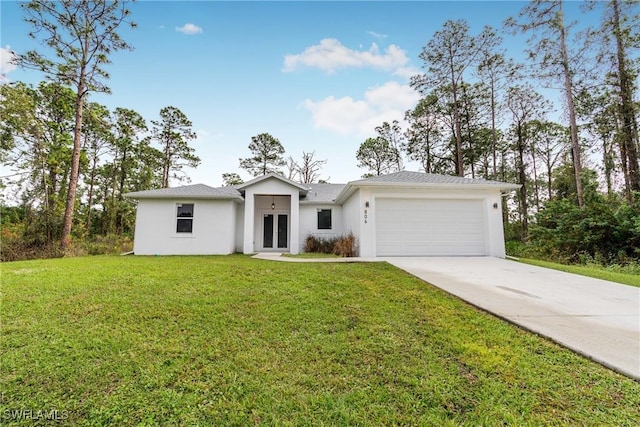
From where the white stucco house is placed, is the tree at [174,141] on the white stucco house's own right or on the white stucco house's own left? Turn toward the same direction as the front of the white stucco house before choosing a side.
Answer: on the white stucco house's own right

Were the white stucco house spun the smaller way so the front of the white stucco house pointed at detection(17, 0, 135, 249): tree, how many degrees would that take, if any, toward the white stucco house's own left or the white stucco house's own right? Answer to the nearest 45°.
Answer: approximately 90° to the white stucco house's own right

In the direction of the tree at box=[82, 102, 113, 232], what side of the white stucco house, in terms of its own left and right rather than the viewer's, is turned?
right

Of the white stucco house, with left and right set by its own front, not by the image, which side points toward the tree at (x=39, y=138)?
right

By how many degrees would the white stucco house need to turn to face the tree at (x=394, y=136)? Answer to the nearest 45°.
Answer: approximately 135° to its left

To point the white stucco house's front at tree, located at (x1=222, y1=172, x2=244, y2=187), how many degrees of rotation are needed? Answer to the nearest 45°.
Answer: approximately 135° to its right

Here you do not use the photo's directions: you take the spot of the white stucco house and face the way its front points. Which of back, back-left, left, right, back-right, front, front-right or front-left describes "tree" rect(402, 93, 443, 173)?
back-left

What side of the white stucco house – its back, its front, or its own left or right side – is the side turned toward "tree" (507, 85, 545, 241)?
left

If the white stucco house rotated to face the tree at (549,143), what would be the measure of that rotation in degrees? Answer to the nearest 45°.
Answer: approximately 135° to its left

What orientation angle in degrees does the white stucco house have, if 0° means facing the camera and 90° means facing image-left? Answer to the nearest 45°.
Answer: approximately 0°

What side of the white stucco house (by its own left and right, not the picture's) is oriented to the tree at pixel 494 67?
left

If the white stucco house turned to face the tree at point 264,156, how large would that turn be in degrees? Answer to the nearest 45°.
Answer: approximately 135° to its right

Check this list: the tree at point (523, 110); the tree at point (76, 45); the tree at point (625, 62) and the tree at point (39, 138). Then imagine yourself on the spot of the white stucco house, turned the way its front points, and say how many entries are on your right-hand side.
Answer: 2

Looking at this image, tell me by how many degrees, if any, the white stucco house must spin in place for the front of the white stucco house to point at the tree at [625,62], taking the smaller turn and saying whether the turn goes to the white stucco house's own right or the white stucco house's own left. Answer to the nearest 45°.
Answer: approximately 90° to the white stucco house's own left
